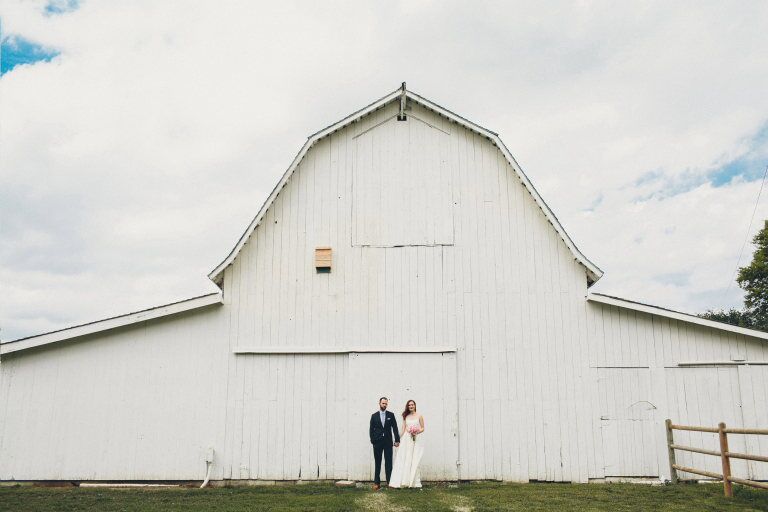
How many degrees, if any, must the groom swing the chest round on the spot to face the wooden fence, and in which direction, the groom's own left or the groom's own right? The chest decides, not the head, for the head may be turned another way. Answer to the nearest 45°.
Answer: approximately 90° to the groom's own left

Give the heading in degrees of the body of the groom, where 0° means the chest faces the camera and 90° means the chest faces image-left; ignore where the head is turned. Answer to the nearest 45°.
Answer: approximately 0°

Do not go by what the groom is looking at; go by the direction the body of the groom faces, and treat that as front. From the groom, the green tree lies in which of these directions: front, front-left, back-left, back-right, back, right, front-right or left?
back-left

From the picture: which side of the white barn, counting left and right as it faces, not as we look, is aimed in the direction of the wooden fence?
left

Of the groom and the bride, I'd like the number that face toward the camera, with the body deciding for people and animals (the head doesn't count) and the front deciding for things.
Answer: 2

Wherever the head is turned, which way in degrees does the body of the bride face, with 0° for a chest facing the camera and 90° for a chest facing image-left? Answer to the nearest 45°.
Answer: approximately 0°
